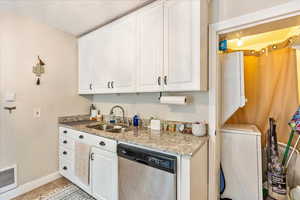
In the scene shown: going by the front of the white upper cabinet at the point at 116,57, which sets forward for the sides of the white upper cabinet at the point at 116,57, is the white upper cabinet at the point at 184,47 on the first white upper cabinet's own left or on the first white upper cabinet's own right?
on the first white upper cabinet's own left

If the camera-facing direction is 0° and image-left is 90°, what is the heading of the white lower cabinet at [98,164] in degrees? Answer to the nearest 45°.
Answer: approximately 45°

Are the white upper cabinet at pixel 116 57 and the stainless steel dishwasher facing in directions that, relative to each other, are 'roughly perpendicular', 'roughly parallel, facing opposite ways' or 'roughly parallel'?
roughly parallel

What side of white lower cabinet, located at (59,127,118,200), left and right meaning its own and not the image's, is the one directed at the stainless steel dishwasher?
left

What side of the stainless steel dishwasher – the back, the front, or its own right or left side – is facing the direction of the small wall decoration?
right

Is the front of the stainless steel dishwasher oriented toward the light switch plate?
no

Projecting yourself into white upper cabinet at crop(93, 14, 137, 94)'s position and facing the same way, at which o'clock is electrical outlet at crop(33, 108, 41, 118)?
The electrical outlet is roughly at 2 o'clock from the white upper cabinet.

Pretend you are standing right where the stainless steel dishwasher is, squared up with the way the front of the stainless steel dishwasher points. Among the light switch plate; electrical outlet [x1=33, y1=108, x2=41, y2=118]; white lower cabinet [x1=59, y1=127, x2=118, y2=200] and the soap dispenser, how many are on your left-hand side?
0

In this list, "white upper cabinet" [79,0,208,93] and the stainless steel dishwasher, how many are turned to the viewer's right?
0

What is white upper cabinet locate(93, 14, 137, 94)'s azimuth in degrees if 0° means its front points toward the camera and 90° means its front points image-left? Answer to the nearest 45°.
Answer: approximately 45°

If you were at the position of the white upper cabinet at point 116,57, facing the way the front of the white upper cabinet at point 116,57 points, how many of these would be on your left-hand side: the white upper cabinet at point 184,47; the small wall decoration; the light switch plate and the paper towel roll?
2

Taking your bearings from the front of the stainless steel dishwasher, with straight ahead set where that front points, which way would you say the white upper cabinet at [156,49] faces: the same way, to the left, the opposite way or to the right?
the same way

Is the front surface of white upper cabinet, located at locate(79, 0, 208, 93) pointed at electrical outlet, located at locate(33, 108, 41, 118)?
no

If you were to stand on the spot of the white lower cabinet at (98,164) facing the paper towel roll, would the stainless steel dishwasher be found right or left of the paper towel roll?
right

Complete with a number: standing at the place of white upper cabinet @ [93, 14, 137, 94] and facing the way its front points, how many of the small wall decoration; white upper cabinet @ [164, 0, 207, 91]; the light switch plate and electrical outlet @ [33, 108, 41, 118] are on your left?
1

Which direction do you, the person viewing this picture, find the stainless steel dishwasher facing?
facing the viewer and to the left of the viewer

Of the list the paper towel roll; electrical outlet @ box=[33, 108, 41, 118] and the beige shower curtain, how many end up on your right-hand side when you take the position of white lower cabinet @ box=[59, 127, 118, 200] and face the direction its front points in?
1

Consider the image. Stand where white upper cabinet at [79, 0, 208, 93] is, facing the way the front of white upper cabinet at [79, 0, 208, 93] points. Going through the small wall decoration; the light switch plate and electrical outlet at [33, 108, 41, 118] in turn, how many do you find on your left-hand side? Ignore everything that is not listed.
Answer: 0
